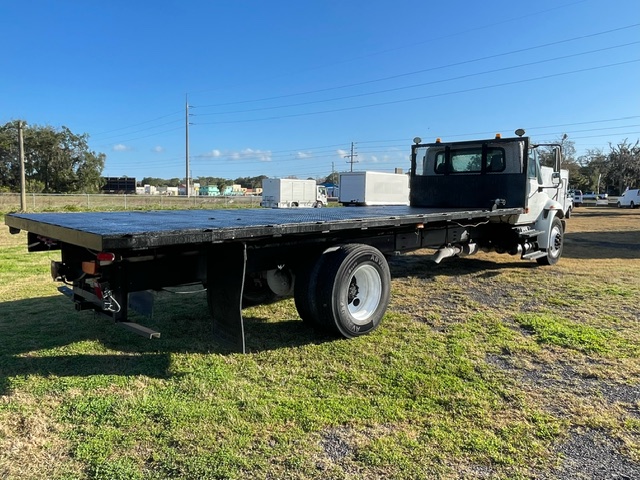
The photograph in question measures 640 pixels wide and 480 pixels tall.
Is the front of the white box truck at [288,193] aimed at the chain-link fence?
no

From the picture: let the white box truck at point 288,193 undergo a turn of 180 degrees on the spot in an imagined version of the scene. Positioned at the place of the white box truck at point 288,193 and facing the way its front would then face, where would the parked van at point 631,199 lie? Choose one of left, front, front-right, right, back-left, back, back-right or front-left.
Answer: back-left

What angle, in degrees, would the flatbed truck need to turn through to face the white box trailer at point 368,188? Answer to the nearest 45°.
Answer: approximately 45° to its left

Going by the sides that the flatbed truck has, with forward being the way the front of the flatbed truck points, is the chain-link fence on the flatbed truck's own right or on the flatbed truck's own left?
on the flatbed truck's own left

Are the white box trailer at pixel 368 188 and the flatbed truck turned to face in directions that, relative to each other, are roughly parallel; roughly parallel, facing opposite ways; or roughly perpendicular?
roughly parallel

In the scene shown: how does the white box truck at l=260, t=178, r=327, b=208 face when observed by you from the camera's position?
facing away from the viewer and to the right of the viewer

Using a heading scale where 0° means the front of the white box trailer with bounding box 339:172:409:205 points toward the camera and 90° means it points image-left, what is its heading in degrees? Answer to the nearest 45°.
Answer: approximately 225°

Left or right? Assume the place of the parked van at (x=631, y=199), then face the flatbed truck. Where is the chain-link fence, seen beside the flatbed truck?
right

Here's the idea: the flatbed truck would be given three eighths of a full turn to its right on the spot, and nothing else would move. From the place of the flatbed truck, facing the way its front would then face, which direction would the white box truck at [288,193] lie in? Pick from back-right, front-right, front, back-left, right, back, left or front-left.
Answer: back

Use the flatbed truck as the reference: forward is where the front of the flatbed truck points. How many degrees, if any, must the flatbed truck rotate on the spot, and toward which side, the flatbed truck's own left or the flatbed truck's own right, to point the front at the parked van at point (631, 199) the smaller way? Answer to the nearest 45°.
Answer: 0° — it already faces it

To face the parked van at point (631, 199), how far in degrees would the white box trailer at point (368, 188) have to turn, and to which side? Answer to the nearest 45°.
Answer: approximately 45° to its right
